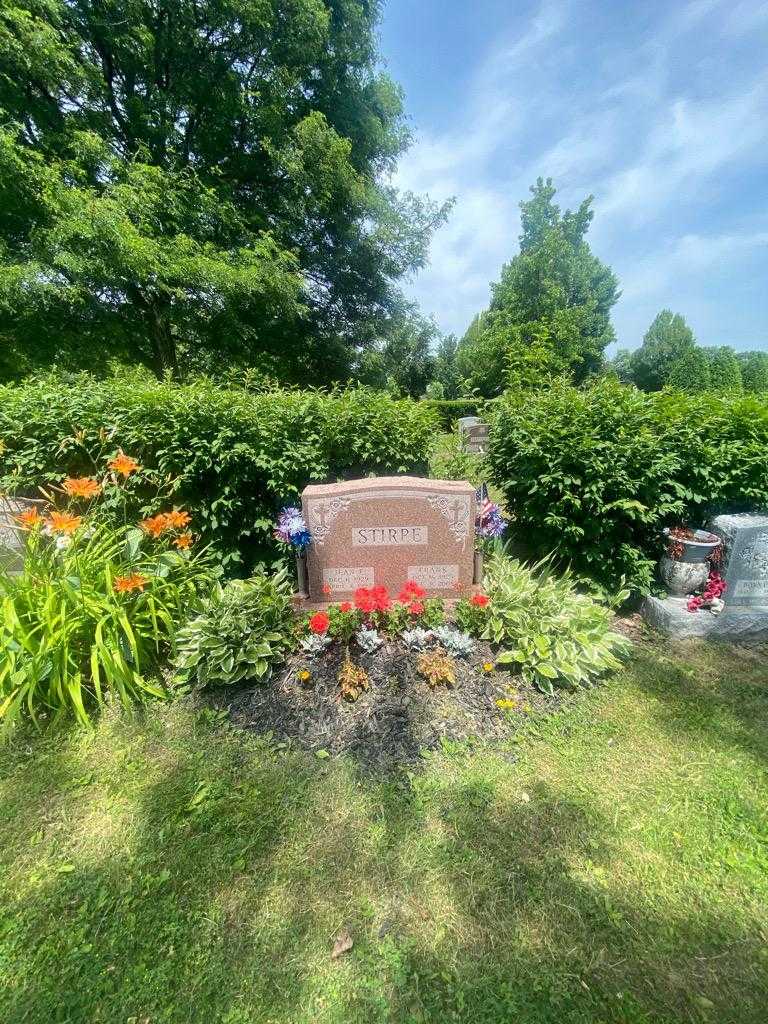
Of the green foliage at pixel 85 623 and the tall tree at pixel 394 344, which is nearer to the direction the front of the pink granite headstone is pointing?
the green foliage

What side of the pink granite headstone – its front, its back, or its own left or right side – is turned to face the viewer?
front

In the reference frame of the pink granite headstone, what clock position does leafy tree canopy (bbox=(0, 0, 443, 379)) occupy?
The leafy tree canopy is roughly at 5 o'clock from the pink granite headstone.

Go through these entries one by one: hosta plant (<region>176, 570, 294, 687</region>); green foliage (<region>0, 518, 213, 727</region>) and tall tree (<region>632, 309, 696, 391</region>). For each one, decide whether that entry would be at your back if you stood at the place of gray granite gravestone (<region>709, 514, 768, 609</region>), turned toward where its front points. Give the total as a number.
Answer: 1

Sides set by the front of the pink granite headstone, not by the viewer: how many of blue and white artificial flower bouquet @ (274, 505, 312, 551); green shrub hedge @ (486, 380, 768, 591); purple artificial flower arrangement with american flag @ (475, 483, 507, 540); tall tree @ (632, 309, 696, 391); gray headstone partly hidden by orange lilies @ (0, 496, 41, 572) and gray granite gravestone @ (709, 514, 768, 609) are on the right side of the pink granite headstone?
2

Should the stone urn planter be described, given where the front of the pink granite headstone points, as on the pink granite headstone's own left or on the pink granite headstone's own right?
on the pink granite headstone's own left

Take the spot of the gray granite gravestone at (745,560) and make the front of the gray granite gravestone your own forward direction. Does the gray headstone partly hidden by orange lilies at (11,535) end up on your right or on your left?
on your right

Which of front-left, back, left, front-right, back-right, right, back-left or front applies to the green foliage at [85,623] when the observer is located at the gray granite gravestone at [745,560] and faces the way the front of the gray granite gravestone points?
front-right

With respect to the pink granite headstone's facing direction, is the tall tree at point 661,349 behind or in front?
behind

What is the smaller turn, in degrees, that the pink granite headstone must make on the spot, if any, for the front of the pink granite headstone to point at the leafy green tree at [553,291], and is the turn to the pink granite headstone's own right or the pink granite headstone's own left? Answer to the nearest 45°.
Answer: approximately 135° to the pink granite headstone's own left

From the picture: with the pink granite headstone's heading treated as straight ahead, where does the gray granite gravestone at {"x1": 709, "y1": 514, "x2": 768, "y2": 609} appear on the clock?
The gray granite gravestone is roughly at 9 o'clock from the pink granite headstone.

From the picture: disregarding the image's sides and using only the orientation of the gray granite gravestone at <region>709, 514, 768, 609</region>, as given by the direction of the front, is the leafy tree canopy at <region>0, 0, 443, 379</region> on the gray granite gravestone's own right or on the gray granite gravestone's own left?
on the gray granite gravestone's own right

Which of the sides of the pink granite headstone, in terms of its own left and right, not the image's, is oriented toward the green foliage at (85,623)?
right

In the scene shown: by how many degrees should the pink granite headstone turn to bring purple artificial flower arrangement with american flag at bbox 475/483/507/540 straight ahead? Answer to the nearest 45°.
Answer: approximately 90° to its left

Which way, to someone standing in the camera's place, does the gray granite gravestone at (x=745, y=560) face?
facing the viewer

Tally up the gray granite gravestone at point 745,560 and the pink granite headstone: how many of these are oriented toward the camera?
2
